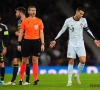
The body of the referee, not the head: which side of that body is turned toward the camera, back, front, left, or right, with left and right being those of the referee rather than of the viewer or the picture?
front
